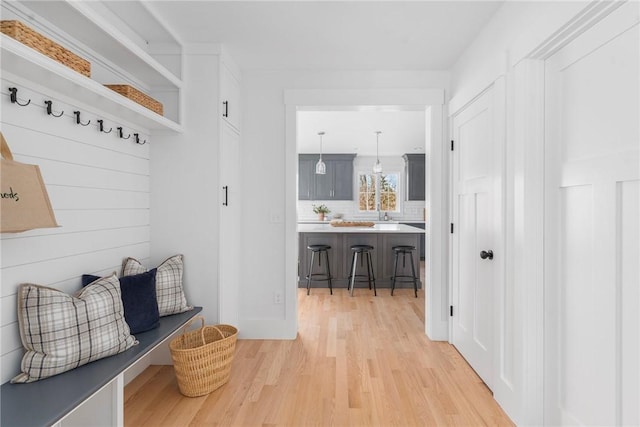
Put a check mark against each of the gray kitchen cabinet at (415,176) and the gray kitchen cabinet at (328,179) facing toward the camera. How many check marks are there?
2

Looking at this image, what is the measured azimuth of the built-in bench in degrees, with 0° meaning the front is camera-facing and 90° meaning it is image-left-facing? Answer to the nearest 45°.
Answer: approximately 315°

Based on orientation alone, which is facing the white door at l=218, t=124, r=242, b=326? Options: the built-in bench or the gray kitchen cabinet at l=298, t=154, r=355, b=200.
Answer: the gray kitchen cabinet

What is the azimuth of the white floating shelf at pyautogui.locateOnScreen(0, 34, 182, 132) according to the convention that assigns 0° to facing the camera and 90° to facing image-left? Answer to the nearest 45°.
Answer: approximately 315°

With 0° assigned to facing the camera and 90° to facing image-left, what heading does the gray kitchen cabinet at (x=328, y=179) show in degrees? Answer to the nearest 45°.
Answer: approximately 0°

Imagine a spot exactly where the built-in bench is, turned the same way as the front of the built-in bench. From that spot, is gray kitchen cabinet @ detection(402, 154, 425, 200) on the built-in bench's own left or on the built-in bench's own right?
on the built-in bench's own left

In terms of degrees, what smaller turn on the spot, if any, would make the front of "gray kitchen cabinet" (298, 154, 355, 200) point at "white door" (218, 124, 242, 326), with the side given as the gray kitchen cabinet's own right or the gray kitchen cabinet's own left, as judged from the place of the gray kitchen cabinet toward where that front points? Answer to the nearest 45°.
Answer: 0° — it already faces it

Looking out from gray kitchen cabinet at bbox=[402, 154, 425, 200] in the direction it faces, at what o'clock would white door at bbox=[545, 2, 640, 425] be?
The white door is roughly at 12 o'clock from the gray kitchen cabinet.

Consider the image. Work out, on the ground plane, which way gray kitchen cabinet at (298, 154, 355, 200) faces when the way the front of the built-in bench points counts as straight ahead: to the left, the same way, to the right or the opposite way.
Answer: to the right

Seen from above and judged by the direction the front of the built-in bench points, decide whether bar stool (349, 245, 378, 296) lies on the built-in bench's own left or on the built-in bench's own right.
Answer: on the built-in bench's own left

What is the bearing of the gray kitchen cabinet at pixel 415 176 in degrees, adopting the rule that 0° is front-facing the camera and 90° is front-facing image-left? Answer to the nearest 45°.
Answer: approximately 0°

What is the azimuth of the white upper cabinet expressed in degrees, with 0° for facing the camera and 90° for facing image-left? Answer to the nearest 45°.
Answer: approximately 270°
